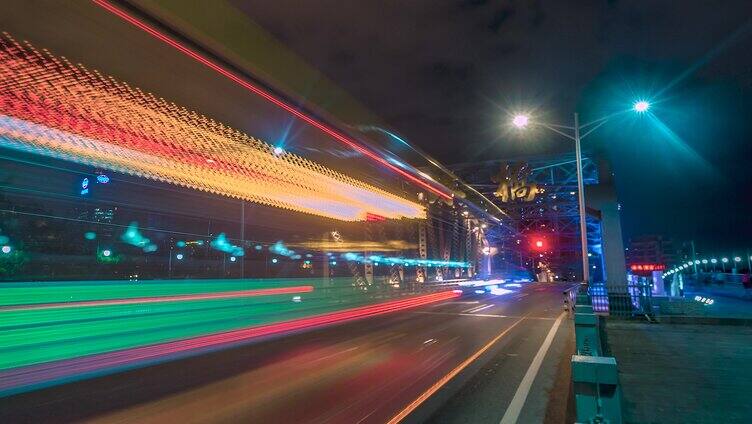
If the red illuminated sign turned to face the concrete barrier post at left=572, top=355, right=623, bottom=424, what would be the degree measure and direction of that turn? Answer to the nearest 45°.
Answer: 0° — it already faces it

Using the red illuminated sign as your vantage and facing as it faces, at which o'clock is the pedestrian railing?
The pedestrian railing is roughly at 12 o'clock from the red illuminated sign.

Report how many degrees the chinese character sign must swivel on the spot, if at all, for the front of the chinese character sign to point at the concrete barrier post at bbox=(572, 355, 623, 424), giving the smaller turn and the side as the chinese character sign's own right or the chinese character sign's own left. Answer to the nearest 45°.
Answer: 0° — it already faces it

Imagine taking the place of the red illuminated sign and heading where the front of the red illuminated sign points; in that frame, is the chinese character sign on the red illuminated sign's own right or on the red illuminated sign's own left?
on the red illuminated sign's own right

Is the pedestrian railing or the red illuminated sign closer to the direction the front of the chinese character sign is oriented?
the pedestrian railing

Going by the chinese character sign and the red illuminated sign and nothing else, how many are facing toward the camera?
2

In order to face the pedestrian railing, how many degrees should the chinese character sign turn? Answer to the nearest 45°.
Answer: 0° — it already faces it

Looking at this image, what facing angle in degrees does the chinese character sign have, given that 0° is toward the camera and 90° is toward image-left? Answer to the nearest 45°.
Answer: approximately 0°

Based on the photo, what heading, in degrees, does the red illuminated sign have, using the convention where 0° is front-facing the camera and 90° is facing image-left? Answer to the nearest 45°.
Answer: approximately 0°
